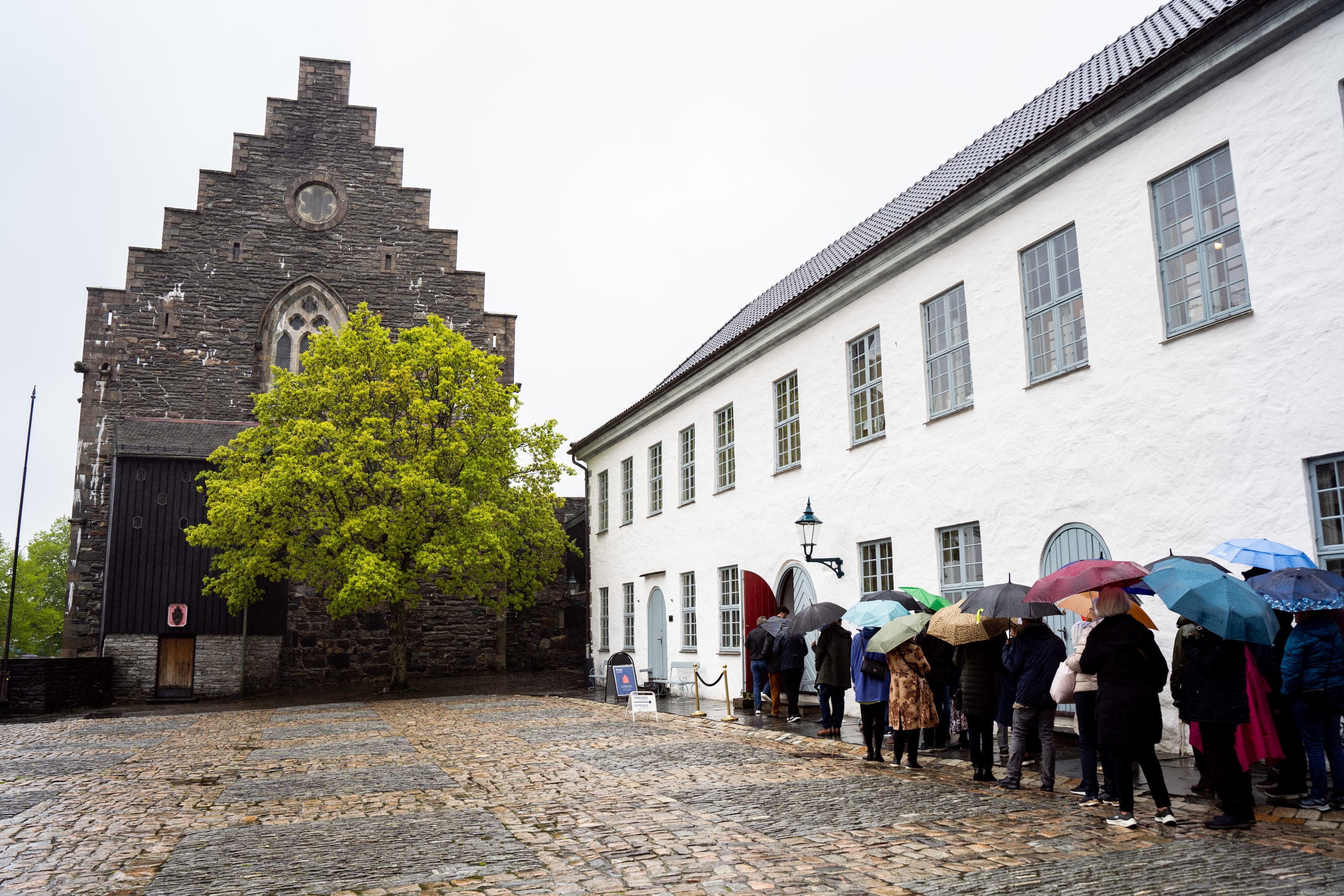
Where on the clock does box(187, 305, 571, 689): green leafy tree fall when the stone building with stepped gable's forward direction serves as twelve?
The green leafy tree is roughly at 11 o'clock from the stone building with stepped gable.

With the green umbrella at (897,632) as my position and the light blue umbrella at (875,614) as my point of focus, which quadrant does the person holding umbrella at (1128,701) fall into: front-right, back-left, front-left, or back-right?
back-right

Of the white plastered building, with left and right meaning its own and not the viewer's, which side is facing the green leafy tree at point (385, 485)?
right

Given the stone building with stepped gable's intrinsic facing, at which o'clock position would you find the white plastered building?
The white plastered building is roughly at 11 o'clock from the stone building with stepped gable.

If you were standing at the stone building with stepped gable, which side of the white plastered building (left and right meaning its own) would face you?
right

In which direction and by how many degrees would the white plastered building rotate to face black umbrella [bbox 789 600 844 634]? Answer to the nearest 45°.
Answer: approximately 45° to its right

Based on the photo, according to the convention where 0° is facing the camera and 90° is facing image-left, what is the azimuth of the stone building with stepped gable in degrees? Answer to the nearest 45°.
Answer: approximately 0°

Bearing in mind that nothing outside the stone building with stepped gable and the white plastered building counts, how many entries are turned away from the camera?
0

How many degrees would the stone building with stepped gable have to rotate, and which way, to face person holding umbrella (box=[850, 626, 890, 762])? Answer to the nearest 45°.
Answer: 0° — it already faces them

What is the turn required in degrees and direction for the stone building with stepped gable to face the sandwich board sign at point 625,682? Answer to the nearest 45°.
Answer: approximately 45° to its left

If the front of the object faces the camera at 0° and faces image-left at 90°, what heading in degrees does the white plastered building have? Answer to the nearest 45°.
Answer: approximately 45°
